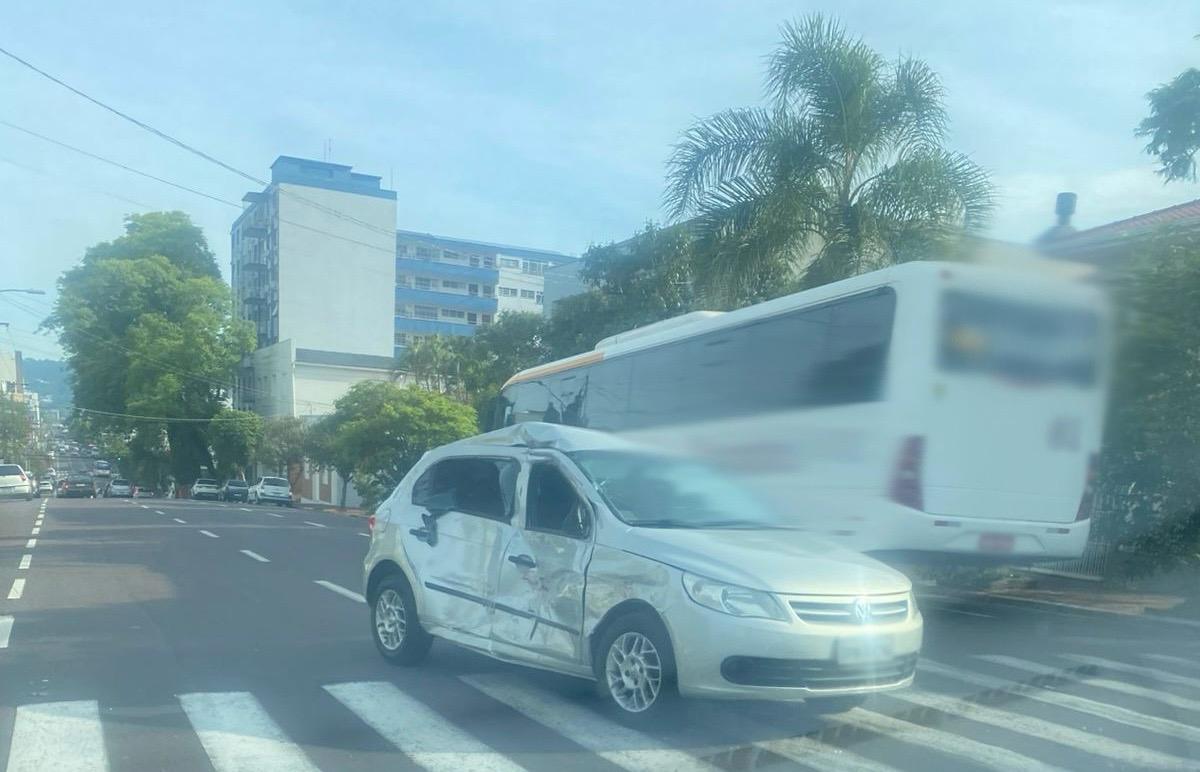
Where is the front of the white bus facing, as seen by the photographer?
facing away from the viewer and to the left of the viewer

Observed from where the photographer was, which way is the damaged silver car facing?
facing the viewer and to the right of the viewer

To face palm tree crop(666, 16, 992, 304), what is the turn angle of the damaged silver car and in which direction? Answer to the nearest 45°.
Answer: approximately 135° to its left

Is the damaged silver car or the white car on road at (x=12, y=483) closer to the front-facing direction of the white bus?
the white car on road

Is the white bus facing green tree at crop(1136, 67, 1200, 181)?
no

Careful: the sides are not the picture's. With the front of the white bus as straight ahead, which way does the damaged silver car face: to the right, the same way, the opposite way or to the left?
the opposite way

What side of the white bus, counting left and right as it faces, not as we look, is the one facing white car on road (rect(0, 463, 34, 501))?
front

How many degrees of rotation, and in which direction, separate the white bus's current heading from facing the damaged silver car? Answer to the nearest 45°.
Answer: approximately 90° to its left

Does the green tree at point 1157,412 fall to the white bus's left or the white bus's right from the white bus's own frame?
on its right

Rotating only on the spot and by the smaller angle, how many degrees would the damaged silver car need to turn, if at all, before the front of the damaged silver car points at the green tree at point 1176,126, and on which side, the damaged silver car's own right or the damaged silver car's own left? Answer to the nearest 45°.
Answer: approximately 90° to the damaged silver car's own left

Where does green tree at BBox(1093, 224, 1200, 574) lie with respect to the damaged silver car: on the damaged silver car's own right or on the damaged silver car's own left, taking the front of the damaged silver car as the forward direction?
on the damaged silver car's own left

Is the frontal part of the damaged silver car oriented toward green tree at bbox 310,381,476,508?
no

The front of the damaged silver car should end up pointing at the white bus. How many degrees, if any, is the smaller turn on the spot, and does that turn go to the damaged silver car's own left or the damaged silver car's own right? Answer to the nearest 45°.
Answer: approximately 90° to the damaged silver car's own left
